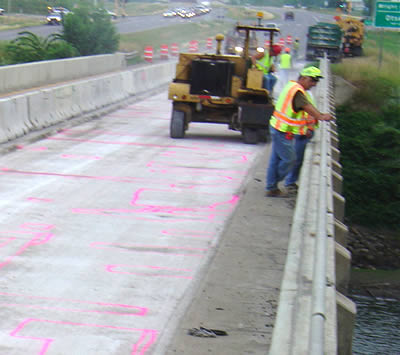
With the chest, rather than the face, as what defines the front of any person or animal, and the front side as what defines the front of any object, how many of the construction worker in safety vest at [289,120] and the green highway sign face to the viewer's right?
1

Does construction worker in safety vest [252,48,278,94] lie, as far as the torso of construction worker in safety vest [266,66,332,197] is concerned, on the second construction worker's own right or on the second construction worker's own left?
on the second construction worker's own left

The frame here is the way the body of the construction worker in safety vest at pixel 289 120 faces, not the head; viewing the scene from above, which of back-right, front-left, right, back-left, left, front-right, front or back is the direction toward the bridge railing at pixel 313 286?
right

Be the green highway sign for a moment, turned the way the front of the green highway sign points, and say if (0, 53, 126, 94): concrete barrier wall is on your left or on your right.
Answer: on your right

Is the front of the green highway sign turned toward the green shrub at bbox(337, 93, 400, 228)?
yes

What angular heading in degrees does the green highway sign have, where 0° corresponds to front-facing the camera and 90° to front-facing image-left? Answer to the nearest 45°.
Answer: approximately 0°

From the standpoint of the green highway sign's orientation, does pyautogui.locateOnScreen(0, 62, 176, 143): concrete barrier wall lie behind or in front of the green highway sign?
in front

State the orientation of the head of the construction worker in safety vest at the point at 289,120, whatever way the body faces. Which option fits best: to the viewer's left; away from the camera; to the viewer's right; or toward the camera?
to the viewer's right

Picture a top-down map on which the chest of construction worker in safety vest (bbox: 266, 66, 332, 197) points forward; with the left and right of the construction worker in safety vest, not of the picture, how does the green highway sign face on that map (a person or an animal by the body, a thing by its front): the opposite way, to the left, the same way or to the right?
to the right

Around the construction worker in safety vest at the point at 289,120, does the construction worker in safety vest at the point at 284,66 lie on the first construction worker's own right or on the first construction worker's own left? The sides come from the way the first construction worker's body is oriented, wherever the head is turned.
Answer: on the first construction worker's own left

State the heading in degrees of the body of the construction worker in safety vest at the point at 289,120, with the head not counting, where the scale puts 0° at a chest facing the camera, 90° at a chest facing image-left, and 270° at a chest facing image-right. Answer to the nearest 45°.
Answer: approximately 270°
